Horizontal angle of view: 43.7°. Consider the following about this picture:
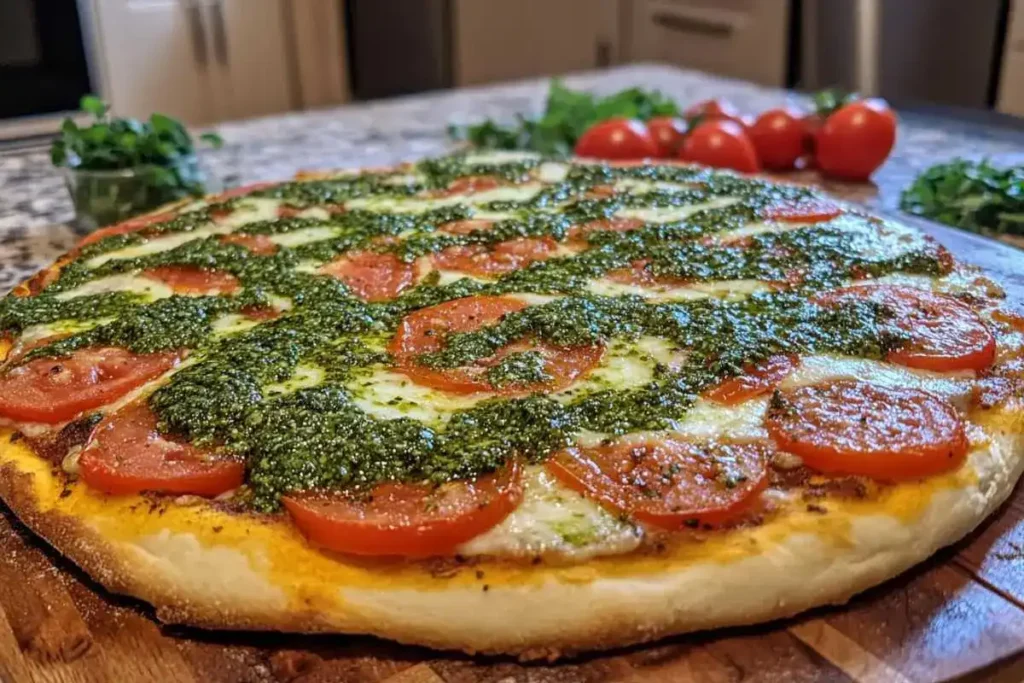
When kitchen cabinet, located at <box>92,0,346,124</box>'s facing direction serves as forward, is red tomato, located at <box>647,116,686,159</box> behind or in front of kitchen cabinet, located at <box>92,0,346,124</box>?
in front

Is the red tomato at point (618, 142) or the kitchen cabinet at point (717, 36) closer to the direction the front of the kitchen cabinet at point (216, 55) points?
the red tomato

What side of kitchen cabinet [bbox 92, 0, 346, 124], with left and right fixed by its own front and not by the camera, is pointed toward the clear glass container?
front

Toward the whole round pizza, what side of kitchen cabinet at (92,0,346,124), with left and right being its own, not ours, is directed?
front

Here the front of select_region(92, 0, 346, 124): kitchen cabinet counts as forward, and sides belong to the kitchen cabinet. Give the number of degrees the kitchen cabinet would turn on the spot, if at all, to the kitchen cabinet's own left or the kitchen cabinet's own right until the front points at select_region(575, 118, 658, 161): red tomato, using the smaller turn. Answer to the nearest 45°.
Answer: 0° — it already faces it

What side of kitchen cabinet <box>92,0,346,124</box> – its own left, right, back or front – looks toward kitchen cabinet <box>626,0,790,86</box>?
left

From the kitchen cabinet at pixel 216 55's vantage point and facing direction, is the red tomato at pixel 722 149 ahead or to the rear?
ahead

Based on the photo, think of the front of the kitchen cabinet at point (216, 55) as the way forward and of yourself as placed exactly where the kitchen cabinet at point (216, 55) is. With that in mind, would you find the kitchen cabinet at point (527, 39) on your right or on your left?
on your left

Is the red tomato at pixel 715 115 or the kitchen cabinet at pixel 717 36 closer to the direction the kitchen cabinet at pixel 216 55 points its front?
the red tomato

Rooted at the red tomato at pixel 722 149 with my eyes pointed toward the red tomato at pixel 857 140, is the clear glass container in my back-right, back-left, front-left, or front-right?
back-right

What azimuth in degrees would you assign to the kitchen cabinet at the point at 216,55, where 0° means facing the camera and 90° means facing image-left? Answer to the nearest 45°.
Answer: approximately 0°

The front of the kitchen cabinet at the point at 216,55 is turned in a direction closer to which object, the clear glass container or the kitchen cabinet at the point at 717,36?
the clear glass container

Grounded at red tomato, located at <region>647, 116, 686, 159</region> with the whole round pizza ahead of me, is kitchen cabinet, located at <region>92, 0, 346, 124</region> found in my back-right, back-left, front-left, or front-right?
back-right
